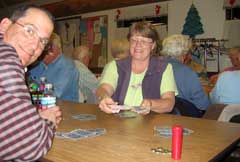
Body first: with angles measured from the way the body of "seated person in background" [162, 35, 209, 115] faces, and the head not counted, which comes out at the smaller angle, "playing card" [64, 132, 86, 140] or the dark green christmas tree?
the dark green christmas tree

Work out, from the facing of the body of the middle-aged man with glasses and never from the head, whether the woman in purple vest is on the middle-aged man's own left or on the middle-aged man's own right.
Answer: on the middle-aged man's own left

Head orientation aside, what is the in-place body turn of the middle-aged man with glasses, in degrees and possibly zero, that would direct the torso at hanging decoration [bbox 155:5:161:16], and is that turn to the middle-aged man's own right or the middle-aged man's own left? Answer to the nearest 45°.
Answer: approximately 45° to the middle-aged man's own left

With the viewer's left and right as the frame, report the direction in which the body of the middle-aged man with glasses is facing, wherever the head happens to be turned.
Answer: facing to the right of the viewer

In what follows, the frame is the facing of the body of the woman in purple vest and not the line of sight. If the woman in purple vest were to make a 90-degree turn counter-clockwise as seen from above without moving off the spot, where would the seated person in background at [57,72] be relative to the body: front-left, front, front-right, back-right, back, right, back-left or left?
back-left

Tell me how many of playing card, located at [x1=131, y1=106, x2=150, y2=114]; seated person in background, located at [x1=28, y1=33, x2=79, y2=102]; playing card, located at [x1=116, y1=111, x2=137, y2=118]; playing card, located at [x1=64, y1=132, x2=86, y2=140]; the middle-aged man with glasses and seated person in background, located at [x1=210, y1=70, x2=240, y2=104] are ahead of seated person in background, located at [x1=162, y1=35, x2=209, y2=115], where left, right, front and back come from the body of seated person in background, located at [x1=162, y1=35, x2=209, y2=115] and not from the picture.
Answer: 1

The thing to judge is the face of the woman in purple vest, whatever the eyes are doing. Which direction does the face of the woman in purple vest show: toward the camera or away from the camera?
toward the camera

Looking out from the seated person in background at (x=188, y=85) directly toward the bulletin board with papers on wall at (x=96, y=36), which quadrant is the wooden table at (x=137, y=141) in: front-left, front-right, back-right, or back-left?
back-left

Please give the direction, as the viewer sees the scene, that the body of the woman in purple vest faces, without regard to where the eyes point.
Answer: toward the camera
